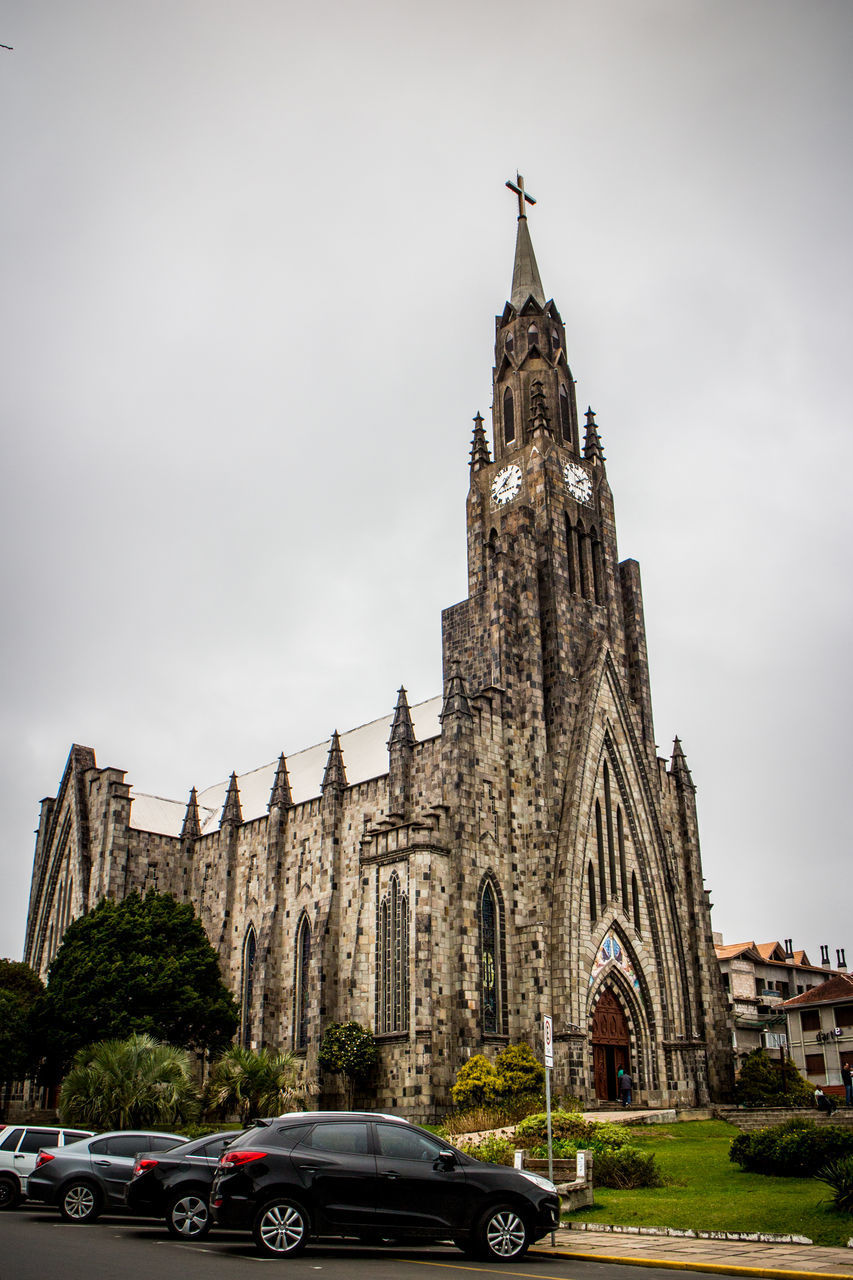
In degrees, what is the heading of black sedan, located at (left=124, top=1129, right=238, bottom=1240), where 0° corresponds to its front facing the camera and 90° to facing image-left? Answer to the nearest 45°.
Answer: approximately 270°

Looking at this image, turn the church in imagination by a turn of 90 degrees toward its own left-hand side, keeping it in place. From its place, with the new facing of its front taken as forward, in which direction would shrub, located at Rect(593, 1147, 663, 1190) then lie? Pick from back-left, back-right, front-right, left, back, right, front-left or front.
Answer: back-right

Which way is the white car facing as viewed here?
to the viewer's right

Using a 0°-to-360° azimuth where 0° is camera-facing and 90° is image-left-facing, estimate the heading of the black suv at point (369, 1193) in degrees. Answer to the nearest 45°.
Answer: approximately 270°

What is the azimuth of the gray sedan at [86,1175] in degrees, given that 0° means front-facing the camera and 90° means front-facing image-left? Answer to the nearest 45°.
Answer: approximately 270°

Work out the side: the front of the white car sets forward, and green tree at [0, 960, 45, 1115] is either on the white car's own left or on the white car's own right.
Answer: on the white car's own left

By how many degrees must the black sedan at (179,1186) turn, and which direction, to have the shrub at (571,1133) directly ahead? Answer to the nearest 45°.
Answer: approximately 45° to its left
